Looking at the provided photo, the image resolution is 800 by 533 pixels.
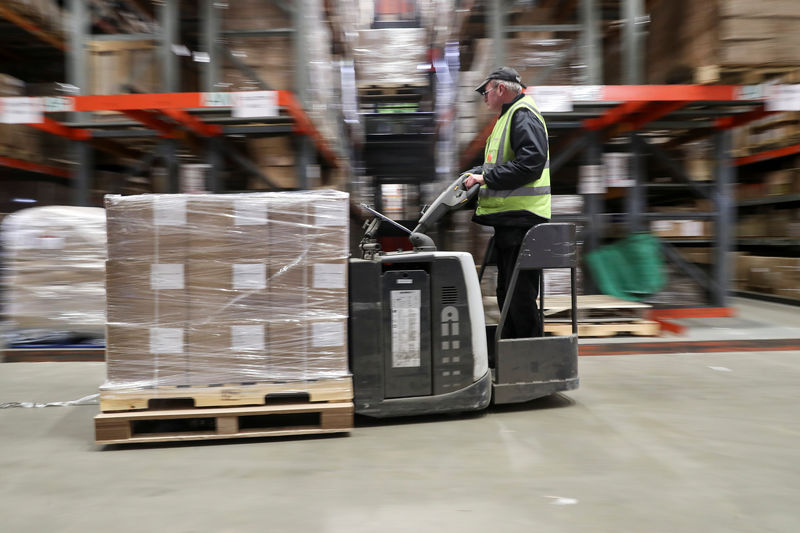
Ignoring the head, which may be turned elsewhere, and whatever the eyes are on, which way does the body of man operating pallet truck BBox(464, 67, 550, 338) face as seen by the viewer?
to the viewer's left

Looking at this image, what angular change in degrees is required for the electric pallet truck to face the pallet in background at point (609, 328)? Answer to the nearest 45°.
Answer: approximately 135° to its right

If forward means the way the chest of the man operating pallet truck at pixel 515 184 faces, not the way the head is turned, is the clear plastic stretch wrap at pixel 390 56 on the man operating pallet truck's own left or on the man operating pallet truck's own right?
on the man operating pallet truck's own right

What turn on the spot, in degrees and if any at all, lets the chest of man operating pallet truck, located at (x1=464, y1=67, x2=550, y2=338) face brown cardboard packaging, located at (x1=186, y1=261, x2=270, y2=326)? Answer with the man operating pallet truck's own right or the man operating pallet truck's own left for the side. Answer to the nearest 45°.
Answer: approximately 45° to the man operating pallet truck's own left

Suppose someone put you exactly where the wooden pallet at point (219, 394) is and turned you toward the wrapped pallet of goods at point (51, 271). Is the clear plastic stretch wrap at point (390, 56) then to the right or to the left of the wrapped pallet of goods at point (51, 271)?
right

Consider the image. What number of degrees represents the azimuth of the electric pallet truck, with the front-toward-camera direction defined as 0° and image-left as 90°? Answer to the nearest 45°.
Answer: approximately 90°
